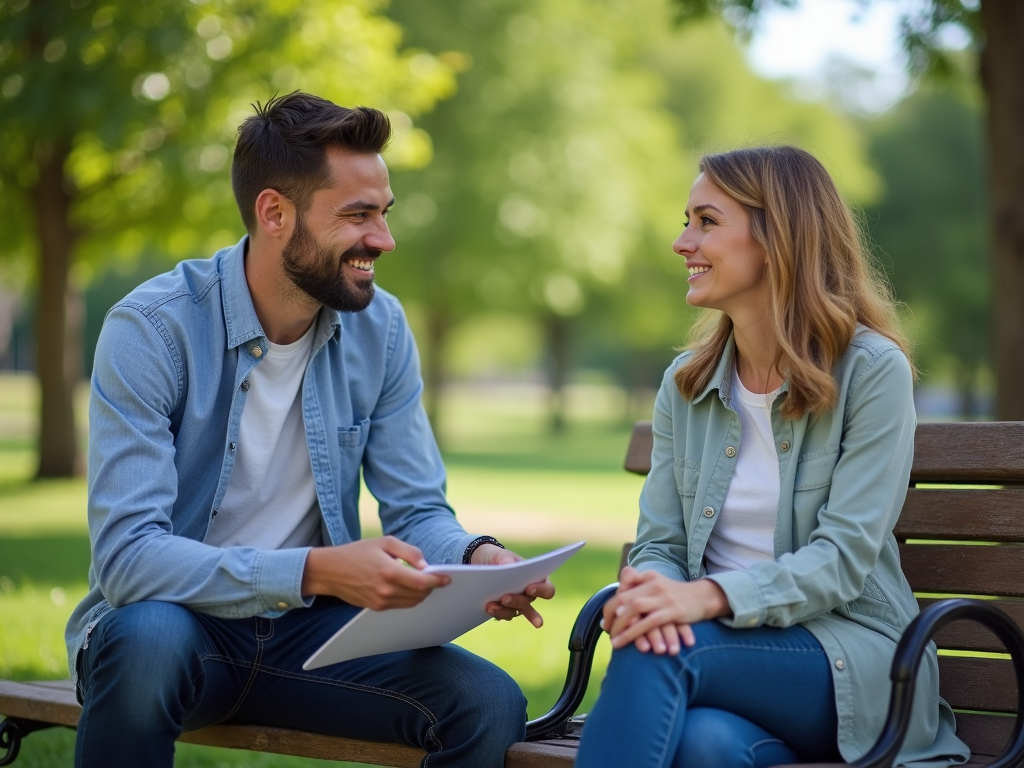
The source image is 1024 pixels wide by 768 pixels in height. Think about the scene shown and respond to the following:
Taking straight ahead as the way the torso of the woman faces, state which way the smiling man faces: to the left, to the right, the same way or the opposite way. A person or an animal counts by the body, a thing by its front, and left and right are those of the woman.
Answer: to the left

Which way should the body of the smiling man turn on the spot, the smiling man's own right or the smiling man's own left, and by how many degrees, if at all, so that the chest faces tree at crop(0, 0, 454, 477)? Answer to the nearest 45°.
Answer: approximately 135° to the smiling man's own left

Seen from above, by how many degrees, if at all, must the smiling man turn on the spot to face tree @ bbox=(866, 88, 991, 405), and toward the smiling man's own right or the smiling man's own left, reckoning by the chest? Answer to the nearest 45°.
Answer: approximately 90° to the smiling man's own left

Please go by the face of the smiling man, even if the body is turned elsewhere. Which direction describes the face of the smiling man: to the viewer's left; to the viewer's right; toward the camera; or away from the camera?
to the viewer's right

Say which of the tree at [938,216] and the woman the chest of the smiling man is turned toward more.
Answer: the woman

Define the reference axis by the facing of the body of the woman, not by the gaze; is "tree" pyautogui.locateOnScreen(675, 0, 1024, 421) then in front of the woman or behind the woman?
behind

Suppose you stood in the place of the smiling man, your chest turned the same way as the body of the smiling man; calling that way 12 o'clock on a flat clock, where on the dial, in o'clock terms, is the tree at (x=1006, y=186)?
The tree is roughly at 9 o'clock from the smiling man.

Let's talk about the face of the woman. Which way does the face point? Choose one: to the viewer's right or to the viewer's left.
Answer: to the viewer's left

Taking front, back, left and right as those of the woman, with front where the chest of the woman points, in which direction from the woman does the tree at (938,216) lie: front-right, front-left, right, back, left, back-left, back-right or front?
back-right
